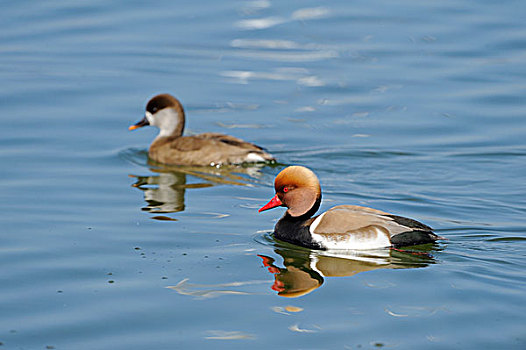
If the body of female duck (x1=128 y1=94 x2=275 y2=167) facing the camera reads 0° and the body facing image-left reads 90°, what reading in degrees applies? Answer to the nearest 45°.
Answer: approximately 90°
